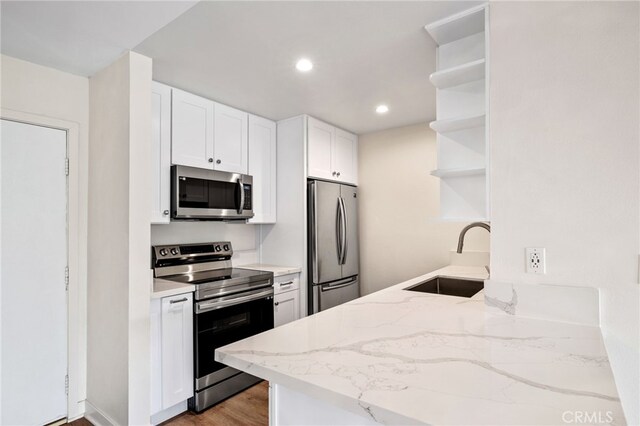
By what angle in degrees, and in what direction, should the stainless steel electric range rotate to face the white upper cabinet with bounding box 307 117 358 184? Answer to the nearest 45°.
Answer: approximately 90° to its left

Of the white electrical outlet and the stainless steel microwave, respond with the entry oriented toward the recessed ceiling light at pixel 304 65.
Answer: the stainless steel microwave

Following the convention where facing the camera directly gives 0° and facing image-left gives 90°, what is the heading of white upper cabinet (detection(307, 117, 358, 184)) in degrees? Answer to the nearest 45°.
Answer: approximately 315°
